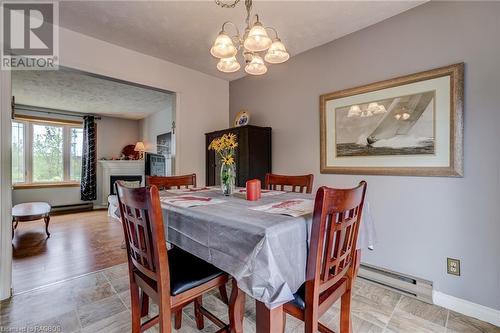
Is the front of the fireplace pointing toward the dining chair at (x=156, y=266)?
yes

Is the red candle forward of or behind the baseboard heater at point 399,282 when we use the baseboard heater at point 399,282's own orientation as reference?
forward

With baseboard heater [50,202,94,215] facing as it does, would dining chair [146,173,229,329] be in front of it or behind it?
in front

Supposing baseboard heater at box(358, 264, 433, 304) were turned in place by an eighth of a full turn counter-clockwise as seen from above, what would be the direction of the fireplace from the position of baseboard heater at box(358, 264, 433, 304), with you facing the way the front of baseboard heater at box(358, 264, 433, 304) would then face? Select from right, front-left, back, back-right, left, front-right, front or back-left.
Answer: right

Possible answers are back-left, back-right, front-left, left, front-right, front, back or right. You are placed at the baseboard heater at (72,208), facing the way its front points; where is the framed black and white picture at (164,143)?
front-left

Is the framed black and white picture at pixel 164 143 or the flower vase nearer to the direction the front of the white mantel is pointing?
the flower vase

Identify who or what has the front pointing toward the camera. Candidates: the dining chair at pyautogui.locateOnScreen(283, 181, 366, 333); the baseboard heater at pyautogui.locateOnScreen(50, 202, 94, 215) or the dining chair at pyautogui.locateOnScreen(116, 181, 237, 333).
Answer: the baseboard heater

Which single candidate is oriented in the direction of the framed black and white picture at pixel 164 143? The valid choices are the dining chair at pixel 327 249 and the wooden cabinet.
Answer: the dining chair

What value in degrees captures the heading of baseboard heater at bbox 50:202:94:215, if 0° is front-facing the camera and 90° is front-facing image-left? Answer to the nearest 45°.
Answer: approximately 0°

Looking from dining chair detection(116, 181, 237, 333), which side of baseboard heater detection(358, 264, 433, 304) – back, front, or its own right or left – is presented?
front

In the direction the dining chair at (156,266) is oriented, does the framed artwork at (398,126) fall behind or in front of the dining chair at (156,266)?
in front

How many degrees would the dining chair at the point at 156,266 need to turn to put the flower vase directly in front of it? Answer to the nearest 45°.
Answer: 0° — it already faces it

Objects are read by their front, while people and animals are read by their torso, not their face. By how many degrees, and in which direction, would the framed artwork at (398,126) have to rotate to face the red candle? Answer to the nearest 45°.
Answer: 0° — it already faces it
